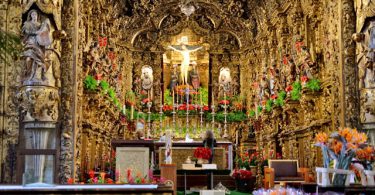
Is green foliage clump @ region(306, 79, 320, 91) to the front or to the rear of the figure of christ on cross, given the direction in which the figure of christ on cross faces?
to the front

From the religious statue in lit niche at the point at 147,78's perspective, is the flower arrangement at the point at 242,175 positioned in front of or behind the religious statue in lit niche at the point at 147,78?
in front

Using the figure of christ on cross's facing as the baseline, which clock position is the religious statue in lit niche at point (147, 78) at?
The religious statue in lit niche is roughly at 3 o'clock from the figure of christ on cross.

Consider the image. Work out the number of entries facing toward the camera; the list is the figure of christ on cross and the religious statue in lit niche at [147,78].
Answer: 2

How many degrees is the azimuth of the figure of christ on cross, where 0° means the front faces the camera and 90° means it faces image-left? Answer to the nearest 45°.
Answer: approximately 0°
